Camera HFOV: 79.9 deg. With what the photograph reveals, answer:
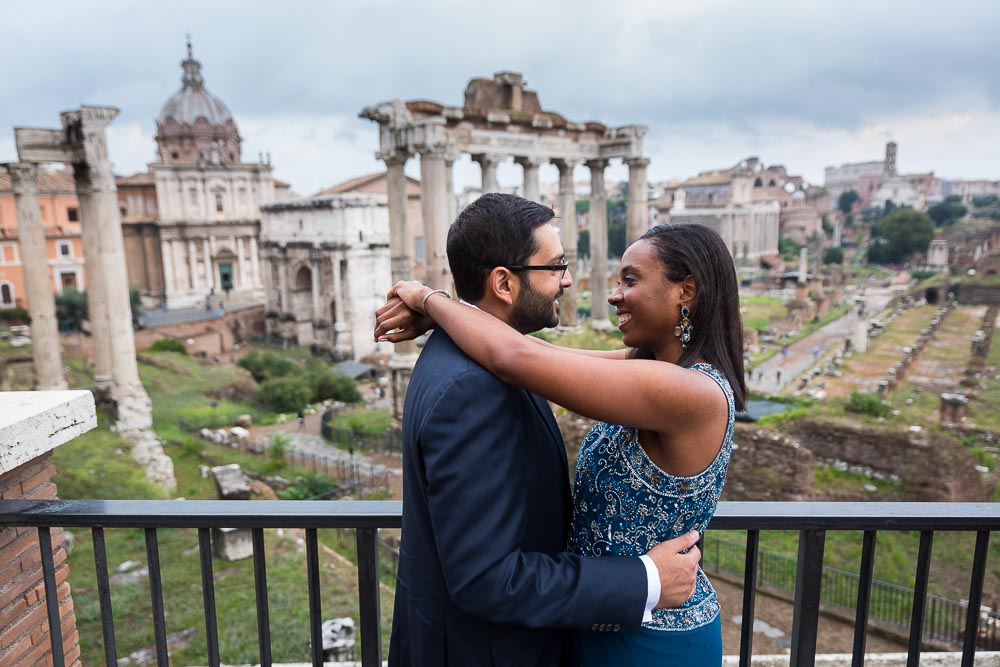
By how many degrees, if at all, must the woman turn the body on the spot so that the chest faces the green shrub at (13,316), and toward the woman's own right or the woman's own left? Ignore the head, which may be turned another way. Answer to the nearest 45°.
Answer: approximately 45° to the woman's own right

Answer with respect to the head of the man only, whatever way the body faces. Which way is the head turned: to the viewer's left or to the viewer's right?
to the viewer's right

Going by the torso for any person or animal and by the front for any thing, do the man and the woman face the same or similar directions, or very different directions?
very different directions

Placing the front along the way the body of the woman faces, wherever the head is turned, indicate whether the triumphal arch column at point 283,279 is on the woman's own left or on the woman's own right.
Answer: on the woman's own right

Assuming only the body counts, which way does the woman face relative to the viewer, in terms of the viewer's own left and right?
facing to the left of the viewer

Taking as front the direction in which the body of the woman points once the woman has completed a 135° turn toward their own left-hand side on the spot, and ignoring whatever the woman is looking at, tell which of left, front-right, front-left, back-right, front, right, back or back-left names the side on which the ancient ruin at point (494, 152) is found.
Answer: back-left

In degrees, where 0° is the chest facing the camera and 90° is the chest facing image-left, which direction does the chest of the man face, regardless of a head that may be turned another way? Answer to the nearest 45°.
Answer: approximately 270°

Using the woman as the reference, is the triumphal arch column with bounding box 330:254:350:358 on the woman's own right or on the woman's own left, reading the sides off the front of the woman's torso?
on the woman's own right

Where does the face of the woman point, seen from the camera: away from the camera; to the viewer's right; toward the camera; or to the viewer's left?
to the viewer's left

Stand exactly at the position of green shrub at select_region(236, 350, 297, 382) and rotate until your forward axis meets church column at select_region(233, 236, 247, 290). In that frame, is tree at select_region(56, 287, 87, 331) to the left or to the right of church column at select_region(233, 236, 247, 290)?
left
